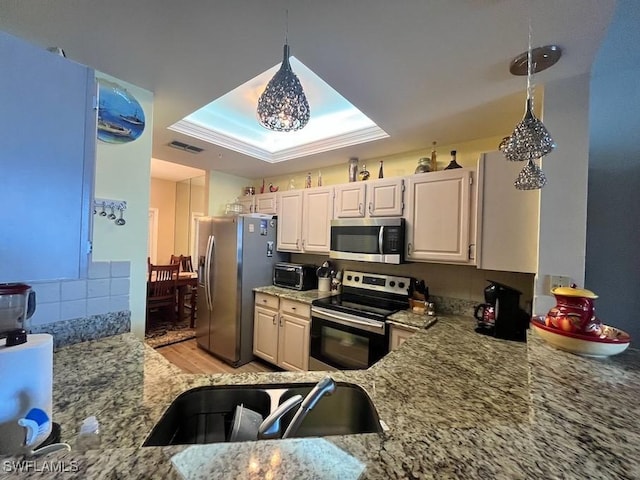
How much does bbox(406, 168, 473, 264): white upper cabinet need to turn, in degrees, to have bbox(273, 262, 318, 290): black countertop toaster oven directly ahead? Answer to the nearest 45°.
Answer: approximately 45° to its right

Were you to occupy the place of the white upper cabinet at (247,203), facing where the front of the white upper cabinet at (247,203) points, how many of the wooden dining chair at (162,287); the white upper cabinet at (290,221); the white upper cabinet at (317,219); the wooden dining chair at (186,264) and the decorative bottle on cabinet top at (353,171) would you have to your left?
3

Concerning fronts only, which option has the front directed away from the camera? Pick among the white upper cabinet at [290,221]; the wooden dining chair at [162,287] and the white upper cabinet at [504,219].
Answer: the wooden dining chair

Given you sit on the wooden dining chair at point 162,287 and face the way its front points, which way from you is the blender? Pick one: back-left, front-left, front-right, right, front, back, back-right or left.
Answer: back

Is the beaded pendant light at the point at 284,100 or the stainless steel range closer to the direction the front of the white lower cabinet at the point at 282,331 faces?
the beaded pendant light

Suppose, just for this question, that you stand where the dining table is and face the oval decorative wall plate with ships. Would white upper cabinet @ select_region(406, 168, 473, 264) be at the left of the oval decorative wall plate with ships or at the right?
left

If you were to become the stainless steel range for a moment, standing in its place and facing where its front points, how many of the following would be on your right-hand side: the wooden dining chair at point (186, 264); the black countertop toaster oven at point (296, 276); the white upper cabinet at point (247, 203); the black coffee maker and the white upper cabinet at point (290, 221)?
4

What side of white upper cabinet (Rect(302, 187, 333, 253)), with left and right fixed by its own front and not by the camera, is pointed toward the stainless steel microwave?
left

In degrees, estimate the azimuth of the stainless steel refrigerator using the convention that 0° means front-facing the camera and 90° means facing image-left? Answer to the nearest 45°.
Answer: approximately 45°

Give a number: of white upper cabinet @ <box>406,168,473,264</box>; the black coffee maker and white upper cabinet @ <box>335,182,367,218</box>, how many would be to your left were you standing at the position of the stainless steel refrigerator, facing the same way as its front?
3

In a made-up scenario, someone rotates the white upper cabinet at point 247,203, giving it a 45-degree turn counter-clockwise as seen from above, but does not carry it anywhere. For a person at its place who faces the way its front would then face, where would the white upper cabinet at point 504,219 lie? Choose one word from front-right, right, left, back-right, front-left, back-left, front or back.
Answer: front-left
